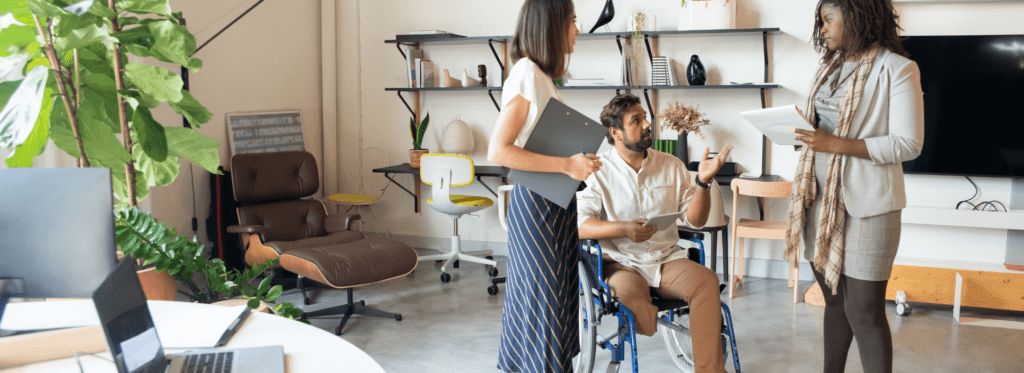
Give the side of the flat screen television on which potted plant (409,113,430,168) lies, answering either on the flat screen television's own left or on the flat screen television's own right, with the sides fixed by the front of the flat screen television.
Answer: on the flat screen television's own right

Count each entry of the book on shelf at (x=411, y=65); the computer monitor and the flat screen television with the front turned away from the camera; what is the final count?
1

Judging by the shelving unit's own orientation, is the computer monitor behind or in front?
in front

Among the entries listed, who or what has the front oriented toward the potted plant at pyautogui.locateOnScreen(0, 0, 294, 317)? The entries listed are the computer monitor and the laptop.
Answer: the computer monitor

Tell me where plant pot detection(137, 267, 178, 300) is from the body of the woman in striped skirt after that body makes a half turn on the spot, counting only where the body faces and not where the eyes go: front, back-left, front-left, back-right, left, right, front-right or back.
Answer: front

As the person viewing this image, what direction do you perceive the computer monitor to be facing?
facing away from the viewer

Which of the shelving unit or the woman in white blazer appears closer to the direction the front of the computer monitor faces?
the shelving unit

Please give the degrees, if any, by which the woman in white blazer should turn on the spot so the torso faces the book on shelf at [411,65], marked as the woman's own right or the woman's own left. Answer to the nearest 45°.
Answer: approximately 90° to the woman's own right

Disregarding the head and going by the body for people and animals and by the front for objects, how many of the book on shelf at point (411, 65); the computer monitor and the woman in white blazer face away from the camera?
1

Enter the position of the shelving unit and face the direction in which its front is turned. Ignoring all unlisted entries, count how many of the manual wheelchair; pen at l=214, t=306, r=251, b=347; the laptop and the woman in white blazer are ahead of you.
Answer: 4
